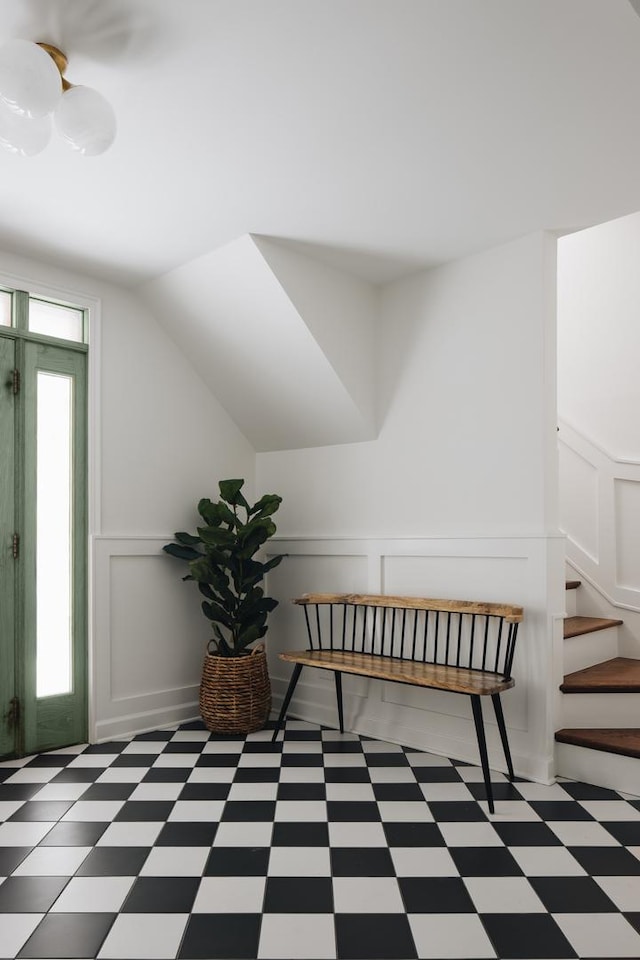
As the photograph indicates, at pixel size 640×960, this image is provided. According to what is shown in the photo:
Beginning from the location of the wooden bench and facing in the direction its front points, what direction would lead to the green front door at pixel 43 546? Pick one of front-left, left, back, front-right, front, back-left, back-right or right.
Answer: front-right

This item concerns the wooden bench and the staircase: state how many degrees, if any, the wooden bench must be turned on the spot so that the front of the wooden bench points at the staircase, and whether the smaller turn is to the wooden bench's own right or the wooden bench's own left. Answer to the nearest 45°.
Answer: approximately 135° to the wooden bench's own left

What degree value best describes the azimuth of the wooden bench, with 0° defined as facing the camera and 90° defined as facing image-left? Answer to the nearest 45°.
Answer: approximately 45°
